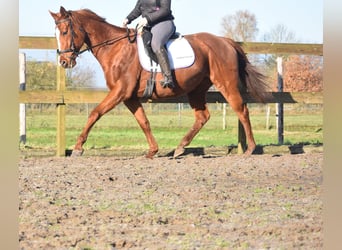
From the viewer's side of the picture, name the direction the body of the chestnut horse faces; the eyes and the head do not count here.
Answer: to the viewer's left
